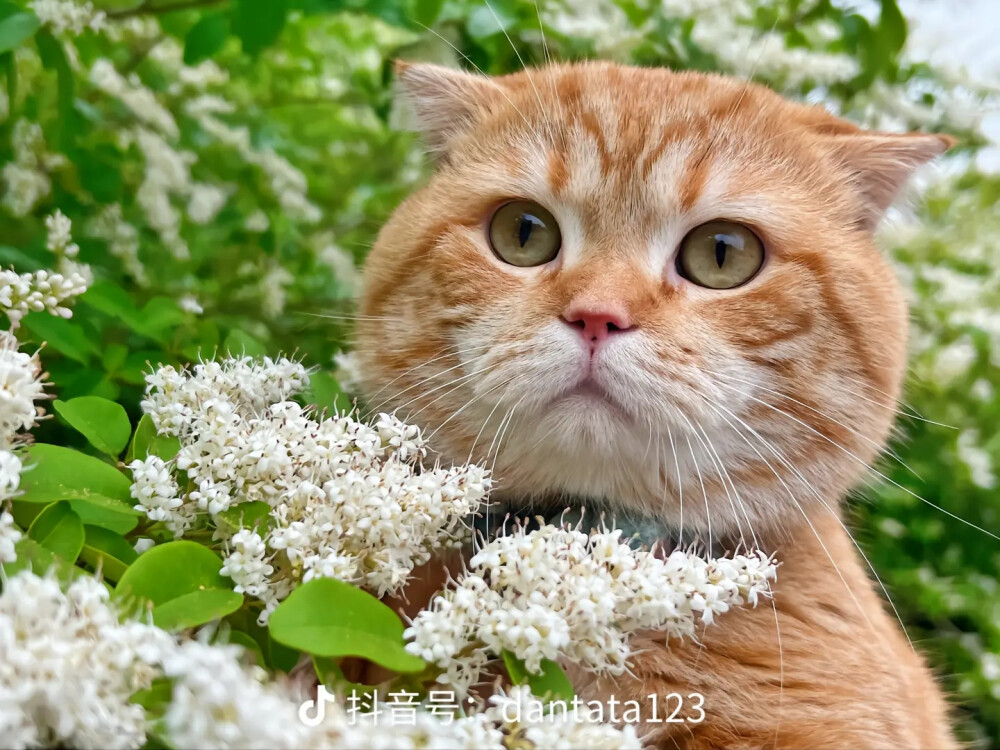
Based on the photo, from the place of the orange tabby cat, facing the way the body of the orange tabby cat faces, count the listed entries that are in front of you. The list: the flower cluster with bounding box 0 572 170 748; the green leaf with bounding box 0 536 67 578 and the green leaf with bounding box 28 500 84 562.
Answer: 3

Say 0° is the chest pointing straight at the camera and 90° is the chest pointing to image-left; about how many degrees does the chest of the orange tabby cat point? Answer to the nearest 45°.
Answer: approximately 45°

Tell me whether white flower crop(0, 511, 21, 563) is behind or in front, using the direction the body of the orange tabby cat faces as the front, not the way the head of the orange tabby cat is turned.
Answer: in front

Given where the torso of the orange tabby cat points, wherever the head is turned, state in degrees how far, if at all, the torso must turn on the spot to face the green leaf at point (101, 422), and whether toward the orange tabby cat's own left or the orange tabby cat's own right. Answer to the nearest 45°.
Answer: approximately 45° to the orange tabby cat's own right

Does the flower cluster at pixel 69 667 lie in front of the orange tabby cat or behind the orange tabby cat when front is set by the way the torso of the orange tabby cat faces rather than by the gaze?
in front
